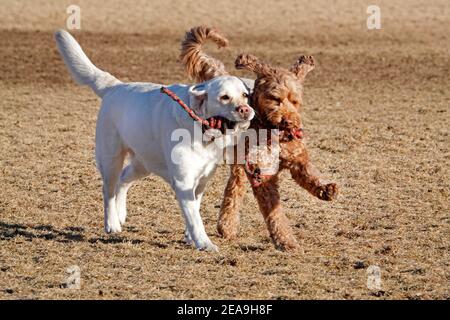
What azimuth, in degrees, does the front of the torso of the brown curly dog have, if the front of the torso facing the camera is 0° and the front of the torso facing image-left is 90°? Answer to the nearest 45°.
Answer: approximately 315°

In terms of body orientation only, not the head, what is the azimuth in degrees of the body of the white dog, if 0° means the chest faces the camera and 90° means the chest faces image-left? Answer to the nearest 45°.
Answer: approximately 315°
